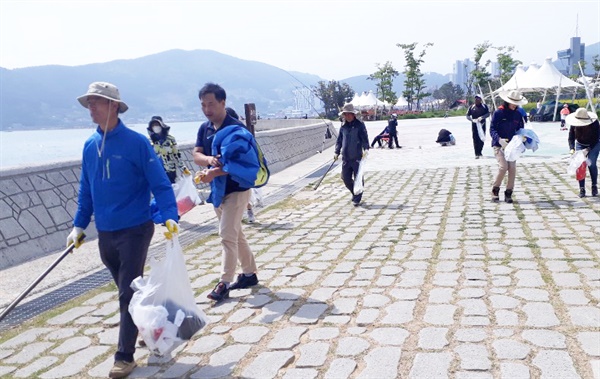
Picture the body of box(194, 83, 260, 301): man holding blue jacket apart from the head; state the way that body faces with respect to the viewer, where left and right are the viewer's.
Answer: facing the viewer and to the left of the viewer

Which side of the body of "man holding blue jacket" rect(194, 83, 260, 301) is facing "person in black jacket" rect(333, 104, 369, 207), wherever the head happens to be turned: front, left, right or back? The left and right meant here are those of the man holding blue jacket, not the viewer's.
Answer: back

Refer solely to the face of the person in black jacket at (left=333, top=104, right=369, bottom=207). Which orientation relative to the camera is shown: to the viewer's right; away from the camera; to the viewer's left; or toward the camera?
toward the camera

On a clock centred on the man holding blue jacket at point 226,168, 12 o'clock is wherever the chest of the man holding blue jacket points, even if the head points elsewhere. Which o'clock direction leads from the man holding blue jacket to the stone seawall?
The stone seawall is roughly at 3 o'clock from the man holding blue jacket.

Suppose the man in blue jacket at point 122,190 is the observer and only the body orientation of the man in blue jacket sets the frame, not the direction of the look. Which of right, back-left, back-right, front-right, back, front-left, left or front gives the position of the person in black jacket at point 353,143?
back

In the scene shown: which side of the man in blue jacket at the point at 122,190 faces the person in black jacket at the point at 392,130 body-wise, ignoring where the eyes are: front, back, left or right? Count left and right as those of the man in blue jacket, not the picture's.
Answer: back

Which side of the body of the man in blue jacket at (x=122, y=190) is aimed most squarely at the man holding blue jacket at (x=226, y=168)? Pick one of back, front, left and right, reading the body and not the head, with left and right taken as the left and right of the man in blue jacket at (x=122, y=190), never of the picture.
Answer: back

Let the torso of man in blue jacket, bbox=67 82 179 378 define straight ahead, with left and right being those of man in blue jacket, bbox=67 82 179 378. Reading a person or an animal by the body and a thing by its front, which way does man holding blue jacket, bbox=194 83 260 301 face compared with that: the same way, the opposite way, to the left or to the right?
the same way

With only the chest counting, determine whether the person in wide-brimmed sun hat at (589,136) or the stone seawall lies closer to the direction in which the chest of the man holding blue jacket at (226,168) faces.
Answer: the stone seawall

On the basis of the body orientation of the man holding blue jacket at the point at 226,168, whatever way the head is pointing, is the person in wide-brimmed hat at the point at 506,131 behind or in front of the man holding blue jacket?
behind

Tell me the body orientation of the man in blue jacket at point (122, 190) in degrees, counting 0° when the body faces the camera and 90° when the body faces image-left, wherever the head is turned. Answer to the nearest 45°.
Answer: approximately 45°

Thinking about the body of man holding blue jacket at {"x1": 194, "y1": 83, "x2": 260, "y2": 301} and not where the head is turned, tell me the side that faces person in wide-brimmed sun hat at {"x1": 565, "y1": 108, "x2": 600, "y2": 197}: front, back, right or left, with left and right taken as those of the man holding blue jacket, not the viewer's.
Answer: back

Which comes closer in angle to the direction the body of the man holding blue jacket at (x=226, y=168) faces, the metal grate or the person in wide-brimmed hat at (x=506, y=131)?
the metal grate

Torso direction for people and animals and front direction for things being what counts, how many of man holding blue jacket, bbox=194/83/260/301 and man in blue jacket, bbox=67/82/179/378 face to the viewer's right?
0

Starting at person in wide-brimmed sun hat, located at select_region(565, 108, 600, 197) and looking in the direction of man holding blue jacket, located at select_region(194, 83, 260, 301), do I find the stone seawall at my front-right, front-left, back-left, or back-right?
front-right
